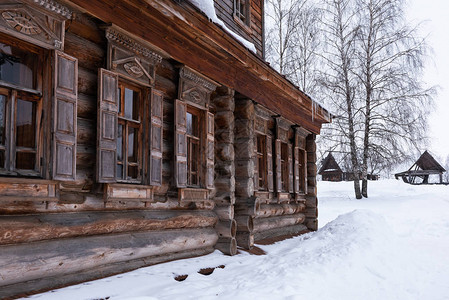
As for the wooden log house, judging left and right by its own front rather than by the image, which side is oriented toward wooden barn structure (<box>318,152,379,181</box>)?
left

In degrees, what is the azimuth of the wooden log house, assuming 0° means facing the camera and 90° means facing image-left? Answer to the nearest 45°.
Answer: approximately 315°
